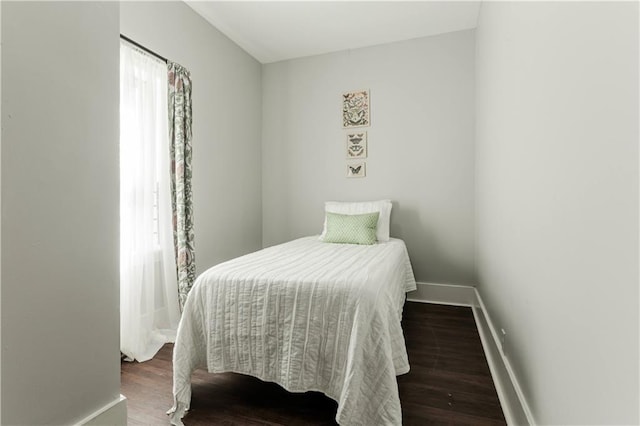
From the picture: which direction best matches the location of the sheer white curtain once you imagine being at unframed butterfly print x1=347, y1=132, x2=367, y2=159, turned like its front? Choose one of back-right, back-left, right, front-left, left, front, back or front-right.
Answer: front-right

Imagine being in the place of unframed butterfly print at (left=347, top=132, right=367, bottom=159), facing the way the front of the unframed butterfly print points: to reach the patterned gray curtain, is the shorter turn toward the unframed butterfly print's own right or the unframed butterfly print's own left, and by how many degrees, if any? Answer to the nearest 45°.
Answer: approximately 45° to the unframed butterfly print's own right

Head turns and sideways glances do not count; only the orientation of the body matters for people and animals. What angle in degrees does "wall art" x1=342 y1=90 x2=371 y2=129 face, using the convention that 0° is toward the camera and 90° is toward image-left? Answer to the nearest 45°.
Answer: approximately 0°

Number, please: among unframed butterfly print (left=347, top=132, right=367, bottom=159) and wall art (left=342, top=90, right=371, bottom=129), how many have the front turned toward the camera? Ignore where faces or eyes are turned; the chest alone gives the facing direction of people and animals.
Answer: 2

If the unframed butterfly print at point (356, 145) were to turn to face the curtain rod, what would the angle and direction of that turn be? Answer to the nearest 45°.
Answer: approximately 45° to its right
